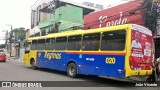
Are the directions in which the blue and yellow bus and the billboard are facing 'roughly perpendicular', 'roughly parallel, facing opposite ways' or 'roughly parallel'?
roughly perpendicular

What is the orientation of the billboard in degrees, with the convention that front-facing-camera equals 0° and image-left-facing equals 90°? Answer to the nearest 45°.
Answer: approximately 45°
